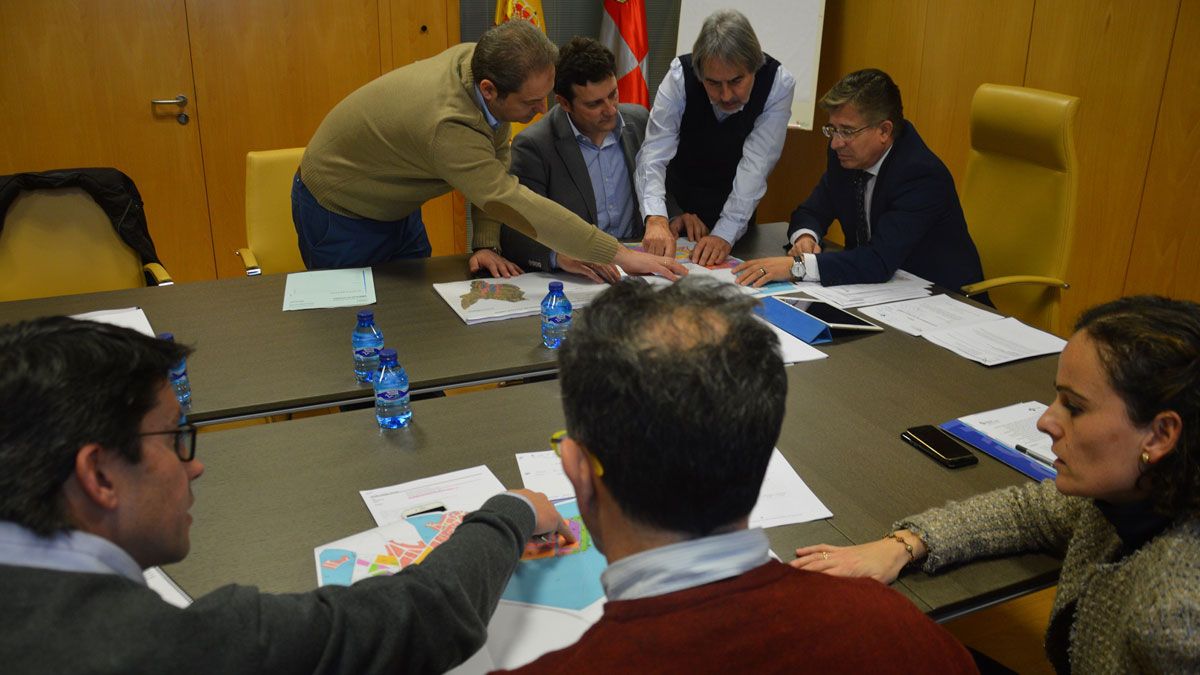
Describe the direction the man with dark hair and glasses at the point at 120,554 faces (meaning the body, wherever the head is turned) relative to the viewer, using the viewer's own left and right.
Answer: facing away from the viewer and to the right of the viewer

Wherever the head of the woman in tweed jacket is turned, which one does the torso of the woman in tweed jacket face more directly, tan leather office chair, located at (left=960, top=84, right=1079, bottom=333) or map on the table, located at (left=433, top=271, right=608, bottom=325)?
the map on the table

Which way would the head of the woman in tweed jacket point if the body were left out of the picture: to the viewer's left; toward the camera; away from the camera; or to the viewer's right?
to the viewer's left

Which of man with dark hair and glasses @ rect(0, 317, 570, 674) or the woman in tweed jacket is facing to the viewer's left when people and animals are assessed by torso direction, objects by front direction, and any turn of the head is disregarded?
the woman in tweed jacket

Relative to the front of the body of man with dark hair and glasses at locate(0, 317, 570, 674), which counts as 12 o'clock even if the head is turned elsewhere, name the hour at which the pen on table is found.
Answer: The pen on table is roughly at 1 o'clock from the man with dark hair and glasses.

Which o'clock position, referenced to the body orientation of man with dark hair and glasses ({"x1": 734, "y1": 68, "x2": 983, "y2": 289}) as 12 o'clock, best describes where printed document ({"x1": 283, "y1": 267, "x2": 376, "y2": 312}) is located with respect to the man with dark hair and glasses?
The printed document is roughly at 1 o'clock from the man with dark hair and glasses.

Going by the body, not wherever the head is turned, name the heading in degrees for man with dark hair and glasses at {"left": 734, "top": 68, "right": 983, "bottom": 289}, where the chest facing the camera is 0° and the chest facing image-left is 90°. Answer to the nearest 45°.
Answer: approximately 45°

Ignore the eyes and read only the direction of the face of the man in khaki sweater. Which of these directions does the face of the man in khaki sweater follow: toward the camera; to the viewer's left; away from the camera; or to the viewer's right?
to the viewer's right

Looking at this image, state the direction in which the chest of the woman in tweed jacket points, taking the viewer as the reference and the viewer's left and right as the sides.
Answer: facing to the left of the viewer

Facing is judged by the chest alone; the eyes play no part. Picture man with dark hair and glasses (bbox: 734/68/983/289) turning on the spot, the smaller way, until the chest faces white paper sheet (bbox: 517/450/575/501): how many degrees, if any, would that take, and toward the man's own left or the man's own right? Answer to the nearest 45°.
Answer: approximately 45° to the man's own left

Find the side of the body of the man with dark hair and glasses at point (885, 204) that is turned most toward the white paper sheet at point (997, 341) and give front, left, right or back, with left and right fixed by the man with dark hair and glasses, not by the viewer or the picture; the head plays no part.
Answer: left
